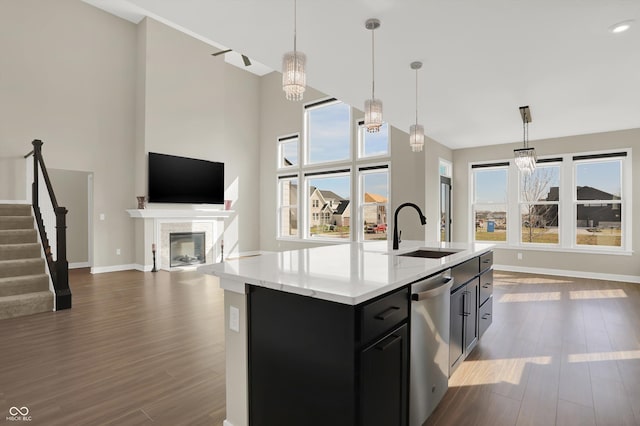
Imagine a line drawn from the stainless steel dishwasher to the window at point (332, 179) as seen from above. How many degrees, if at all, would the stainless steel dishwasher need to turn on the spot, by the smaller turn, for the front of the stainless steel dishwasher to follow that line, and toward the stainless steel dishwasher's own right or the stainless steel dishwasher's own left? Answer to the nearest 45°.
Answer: approximately 135° to the stainless steel dishwasher's own left

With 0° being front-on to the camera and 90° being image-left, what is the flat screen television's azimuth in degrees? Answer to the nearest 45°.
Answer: approximately 315°

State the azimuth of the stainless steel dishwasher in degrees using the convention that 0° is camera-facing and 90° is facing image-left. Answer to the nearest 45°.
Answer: approximately 315°

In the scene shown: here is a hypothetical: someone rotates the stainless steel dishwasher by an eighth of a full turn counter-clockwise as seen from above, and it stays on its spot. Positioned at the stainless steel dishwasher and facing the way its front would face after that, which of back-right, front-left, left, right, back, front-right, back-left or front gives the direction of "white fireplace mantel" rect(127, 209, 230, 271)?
back-left

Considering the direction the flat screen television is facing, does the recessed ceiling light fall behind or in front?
in front

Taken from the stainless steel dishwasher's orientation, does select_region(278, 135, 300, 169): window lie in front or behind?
behind
